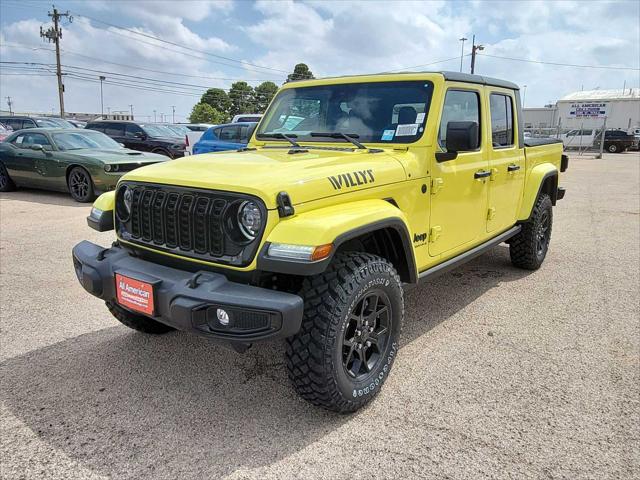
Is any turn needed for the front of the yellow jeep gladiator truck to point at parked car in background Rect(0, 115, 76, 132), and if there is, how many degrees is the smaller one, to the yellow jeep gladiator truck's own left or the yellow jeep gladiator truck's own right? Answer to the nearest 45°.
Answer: approximately 90° to the yellow jeep gladiator truck's own right

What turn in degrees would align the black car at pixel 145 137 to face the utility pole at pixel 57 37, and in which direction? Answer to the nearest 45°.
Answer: approximately 135° to its left

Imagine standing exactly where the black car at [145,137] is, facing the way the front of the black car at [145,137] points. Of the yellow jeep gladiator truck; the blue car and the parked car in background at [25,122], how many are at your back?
1

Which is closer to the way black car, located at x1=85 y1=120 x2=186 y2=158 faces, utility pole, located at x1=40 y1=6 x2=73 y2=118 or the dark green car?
the dark green car

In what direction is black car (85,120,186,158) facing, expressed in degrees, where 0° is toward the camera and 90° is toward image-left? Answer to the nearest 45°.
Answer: approximately 315°

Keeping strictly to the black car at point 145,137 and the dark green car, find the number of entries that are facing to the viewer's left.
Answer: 0

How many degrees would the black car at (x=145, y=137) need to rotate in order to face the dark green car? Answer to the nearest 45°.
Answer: approximately 45° to its right

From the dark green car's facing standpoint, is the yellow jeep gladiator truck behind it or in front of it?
in front

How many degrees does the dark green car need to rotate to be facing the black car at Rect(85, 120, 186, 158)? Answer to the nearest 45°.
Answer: approximately 135° to its left

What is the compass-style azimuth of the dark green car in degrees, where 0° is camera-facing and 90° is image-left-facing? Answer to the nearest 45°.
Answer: approximately 315°

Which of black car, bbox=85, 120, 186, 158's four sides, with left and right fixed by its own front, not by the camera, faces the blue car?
front

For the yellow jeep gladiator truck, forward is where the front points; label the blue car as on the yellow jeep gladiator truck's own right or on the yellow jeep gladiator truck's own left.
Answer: on the yellow jeep gladiator truck's own right

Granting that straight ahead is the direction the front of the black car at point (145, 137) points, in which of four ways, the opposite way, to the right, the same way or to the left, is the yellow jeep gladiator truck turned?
to the right
